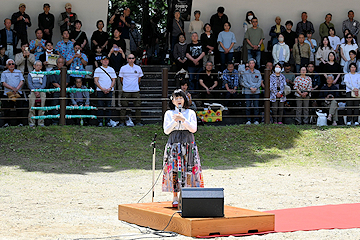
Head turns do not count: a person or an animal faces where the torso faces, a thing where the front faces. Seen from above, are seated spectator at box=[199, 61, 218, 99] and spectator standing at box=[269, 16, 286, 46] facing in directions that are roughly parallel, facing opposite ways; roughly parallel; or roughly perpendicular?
roughly parallel

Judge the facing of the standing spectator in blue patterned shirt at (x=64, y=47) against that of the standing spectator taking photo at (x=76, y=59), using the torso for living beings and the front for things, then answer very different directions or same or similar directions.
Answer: same or similar directions

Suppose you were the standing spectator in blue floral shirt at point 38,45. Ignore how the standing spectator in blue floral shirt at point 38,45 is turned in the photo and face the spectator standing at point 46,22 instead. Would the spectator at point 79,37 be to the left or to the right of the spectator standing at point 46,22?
right

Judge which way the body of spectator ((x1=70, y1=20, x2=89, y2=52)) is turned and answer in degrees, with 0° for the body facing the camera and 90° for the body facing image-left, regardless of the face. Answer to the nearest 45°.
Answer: approximately 0°

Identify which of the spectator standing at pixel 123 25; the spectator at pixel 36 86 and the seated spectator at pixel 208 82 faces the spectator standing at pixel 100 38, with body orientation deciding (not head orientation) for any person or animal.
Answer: the spectator standing at pixel 123 25

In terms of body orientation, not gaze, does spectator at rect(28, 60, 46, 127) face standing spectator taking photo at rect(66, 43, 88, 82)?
no

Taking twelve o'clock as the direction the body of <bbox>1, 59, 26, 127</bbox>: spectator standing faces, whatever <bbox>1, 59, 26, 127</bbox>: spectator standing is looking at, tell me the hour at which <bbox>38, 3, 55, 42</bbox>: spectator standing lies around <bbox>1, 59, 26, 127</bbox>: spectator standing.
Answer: <bbox>38, 3, 55, 42</bbox>: spectator standing is roughly at 7 o'clock from <bbox>1, 59, 26, 127</bbox>: spectator standing.

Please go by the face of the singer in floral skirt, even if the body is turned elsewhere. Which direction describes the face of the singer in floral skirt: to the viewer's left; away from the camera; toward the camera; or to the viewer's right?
toward the camera

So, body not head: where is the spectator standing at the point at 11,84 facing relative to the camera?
toward the camera

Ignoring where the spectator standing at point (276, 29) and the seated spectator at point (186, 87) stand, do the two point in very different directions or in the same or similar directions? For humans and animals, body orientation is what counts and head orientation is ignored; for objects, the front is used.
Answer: same or similar directions

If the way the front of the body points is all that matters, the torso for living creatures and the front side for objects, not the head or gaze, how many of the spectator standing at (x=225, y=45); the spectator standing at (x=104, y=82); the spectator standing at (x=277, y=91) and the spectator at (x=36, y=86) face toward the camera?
4

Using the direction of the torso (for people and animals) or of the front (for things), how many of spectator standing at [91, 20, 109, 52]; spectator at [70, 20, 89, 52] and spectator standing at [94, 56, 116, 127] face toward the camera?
3

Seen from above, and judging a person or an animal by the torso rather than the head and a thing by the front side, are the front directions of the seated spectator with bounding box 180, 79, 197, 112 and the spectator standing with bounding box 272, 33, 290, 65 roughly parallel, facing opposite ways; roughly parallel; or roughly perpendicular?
roughly parallel

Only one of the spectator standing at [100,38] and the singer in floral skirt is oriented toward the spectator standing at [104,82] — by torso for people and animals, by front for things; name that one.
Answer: the spectator standing at [100,38]

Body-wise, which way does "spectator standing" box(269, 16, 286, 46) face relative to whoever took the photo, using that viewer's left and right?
facing the viewer

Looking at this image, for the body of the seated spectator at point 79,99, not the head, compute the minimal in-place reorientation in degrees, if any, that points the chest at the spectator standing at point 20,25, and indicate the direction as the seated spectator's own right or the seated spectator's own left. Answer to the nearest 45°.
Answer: approximately 135° to the seated spectator's own right

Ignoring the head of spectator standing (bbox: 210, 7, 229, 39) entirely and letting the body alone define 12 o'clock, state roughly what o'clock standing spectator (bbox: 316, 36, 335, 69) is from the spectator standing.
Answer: The standing spectator is roughly at 9 o'clock from the spectator standing.

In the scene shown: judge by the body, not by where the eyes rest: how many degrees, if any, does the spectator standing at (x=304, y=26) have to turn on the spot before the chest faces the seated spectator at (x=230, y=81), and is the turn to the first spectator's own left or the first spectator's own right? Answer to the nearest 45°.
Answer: approximately 45° to the first spectator's own right
